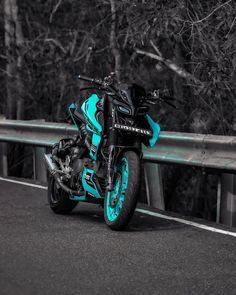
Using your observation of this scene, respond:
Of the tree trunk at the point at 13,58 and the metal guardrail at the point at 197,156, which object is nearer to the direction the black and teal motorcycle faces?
the metal guardrail

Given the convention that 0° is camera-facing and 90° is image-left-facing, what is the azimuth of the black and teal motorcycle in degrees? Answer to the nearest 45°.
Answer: approximately 315°

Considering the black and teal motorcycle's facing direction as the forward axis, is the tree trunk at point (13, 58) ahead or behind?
behind

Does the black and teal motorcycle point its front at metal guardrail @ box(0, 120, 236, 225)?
no
